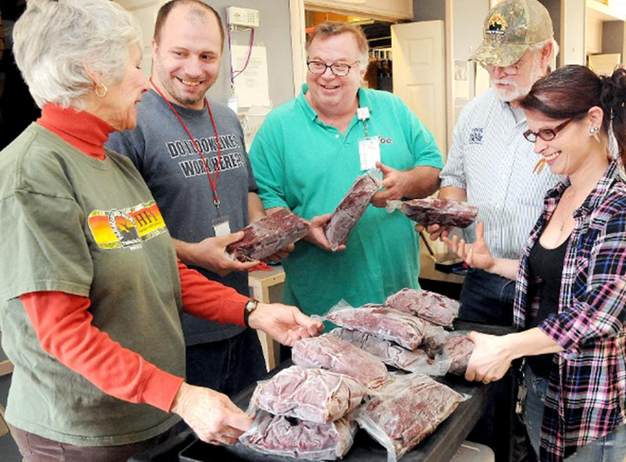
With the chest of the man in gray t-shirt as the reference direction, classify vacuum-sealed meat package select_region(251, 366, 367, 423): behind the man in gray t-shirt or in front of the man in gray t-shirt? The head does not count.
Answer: in front

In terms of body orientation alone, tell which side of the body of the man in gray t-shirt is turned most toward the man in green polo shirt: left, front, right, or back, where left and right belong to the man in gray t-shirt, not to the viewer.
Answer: left

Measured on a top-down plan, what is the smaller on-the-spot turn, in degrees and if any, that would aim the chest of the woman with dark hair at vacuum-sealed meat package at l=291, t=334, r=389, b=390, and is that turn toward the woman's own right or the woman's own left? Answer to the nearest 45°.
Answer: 0° — they already face it

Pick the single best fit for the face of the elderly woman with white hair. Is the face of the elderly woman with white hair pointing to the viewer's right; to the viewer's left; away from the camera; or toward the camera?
to the viewer's right

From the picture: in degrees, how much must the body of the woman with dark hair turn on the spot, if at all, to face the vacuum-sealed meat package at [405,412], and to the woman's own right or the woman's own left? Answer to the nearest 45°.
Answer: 0° — they already face it

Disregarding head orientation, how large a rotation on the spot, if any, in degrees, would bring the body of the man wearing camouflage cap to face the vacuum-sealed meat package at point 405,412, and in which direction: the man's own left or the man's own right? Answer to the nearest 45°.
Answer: approximately 45° to the man's own left

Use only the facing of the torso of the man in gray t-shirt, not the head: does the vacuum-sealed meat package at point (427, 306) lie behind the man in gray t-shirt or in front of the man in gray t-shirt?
in front
